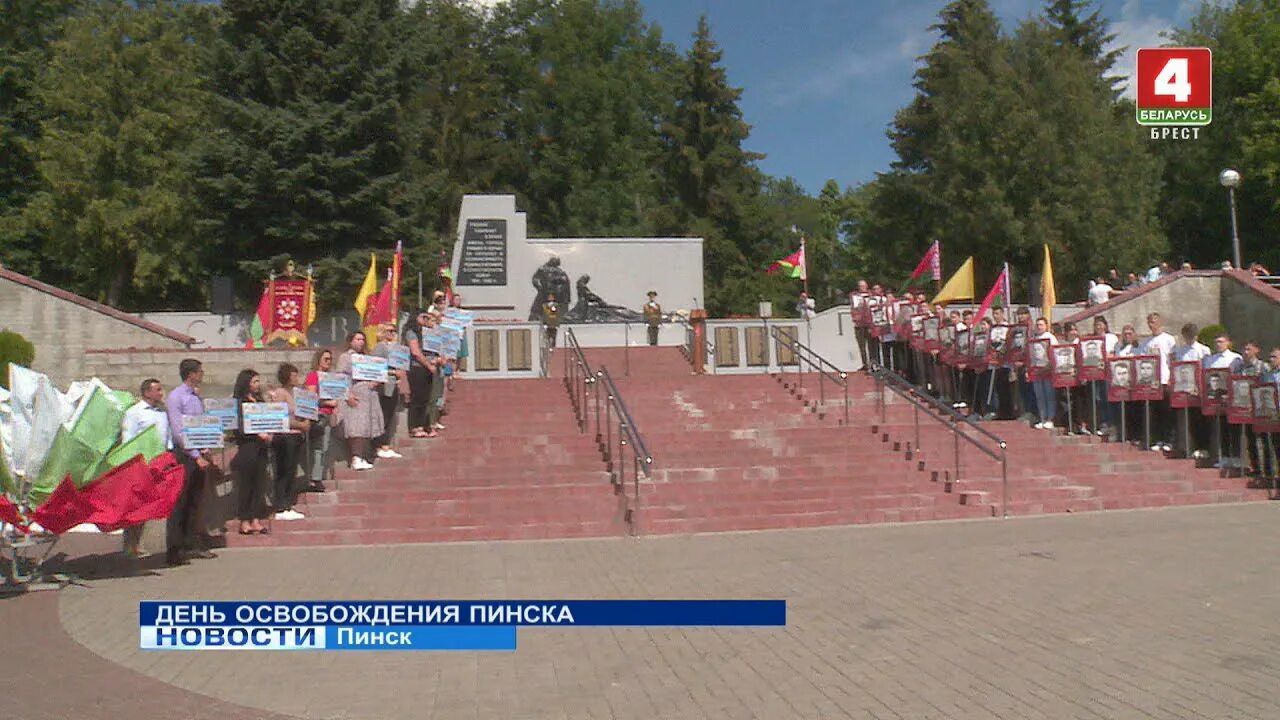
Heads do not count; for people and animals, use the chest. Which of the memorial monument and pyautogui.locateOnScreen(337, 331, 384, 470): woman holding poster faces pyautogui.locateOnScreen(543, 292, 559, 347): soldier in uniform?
the memorial monument

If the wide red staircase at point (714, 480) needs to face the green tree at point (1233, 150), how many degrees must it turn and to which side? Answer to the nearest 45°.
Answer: approximately 135° to its left

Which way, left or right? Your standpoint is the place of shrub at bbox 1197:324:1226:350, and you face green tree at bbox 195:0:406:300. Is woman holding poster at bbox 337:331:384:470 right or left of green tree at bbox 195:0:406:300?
left

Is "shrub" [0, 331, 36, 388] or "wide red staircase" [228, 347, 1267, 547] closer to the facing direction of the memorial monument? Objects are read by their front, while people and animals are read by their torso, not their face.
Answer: the wide red staircase
